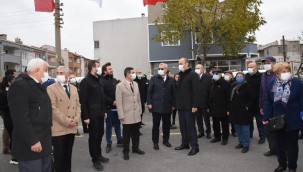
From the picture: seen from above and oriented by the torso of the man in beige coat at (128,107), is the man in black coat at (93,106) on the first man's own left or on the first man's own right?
on the first man's own right

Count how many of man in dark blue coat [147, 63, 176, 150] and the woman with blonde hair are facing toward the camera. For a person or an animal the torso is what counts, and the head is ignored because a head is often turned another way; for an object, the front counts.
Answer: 2

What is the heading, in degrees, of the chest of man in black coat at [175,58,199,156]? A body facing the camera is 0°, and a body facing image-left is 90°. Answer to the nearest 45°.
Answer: approximately 45°

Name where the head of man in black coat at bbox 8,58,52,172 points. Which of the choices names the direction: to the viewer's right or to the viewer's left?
to the viewer's right

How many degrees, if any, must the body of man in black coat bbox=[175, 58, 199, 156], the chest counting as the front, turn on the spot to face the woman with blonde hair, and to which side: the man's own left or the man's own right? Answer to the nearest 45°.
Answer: approximately 90° to the man's own left

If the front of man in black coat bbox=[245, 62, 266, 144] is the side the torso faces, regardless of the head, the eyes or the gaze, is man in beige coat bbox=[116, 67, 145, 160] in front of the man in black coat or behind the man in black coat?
in front

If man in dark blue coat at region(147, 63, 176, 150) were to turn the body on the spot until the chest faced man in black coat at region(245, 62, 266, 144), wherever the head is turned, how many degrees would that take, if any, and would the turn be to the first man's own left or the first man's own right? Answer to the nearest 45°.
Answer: approximately 90° to the first man's own left
